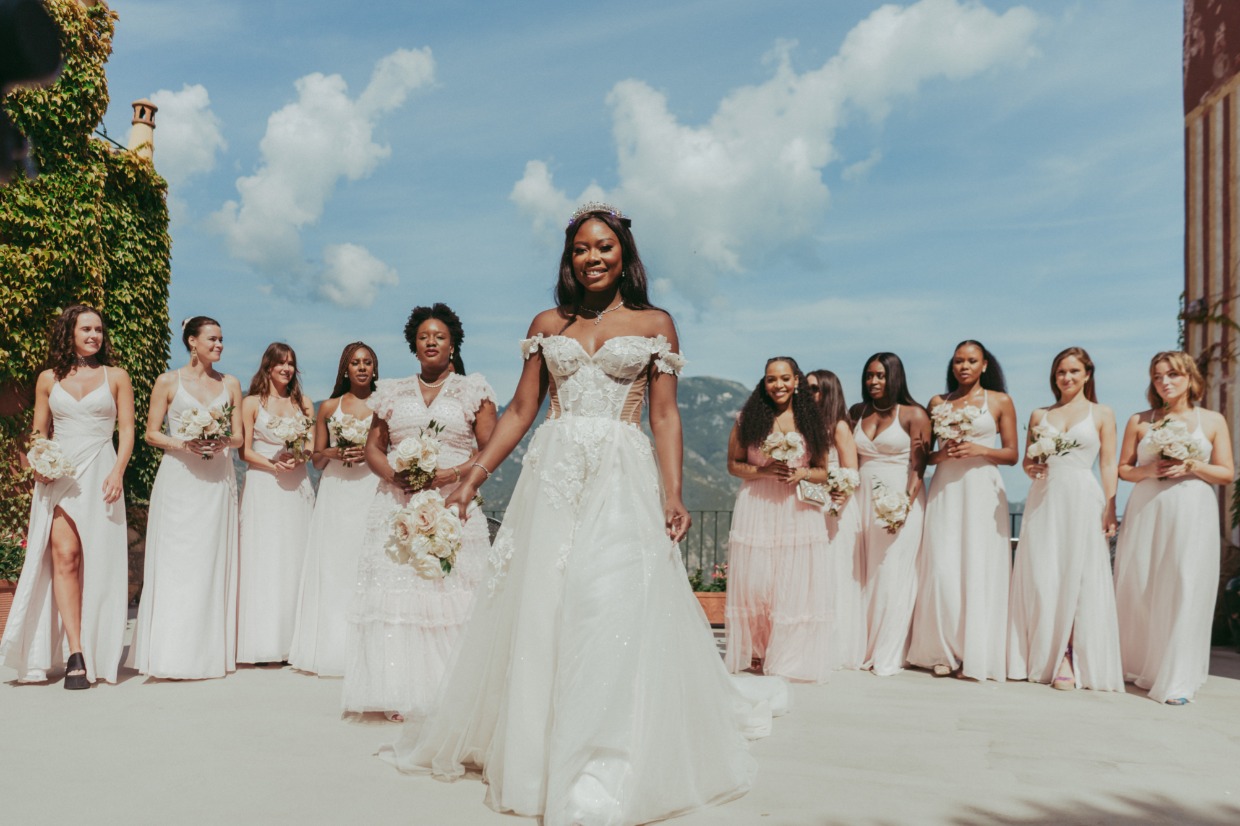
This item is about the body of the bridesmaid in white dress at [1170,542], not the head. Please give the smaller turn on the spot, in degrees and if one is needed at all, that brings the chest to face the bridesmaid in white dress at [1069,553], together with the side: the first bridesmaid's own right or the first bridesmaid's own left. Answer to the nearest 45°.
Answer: approximately 90° to the first bridesmaid's own right

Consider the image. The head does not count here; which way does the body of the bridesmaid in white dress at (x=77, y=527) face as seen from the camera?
toward the camera

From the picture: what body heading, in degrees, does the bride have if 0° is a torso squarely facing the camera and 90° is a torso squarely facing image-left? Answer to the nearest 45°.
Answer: approximately 0°

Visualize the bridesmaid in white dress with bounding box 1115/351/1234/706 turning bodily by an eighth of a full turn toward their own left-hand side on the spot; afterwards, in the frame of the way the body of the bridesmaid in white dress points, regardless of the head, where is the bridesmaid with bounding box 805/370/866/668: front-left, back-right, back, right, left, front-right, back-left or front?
back-right

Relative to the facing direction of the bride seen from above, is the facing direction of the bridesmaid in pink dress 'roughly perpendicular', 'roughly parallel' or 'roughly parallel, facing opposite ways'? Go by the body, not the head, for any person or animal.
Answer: roughly parallel

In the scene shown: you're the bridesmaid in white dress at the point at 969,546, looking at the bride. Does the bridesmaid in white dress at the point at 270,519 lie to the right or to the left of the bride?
right

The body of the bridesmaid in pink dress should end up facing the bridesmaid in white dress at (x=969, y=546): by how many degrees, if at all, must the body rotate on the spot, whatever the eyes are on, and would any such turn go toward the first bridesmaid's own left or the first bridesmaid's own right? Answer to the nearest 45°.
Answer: approximately 90° to the first bridesmaid's own left

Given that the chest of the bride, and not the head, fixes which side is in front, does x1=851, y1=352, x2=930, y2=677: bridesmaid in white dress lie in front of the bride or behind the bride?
behind

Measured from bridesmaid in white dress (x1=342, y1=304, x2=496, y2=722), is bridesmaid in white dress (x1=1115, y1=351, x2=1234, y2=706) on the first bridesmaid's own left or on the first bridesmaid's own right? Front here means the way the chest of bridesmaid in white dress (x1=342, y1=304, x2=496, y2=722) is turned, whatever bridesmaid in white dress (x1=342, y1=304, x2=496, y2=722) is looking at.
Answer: on the first bridesmaid's own left

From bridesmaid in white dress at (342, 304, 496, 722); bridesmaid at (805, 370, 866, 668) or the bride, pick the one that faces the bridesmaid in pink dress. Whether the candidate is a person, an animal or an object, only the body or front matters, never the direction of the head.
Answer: the bridesmaid

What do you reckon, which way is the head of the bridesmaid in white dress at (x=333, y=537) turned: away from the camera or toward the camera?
toward the camera

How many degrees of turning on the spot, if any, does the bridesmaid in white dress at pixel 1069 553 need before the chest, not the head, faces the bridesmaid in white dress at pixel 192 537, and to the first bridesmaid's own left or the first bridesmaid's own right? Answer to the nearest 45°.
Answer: approximately 45° to the first bridesmaid's own right

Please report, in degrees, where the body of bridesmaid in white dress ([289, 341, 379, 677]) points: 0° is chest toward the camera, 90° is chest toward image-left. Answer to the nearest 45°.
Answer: approximately 315°

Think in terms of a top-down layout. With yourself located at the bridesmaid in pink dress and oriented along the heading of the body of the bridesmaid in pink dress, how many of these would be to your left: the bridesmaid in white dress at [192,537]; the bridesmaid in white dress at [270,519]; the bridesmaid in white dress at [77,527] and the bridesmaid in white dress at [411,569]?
0

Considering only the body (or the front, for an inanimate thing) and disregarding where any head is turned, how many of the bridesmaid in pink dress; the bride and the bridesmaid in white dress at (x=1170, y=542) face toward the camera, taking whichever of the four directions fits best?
3

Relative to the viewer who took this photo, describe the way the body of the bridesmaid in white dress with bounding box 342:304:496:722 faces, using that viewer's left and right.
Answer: facing the viewer

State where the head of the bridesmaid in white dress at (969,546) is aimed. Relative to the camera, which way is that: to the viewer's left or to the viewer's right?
to the viewer's left

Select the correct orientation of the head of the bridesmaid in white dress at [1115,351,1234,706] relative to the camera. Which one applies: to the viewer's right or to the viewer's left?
to the viewer's left

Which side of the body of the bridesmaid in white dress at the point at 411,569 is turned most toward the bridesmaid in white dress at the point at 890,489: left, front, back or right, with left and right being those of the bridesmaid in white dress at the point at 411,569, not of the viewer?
left

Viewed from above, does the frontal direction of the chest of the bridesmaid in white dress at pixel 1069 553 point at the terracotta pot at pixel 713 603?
no

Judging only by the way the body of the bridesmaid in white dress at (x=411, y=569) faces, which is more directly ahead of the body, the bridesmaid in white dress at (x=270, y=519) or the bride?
the bride

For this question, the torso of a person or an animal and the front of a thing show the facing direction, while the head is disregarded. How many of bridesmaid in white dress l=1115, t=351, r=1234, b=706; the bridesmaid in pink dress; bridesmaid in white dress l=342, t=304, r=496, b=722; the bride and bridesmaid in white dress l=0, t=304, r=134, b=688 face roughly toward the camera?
5

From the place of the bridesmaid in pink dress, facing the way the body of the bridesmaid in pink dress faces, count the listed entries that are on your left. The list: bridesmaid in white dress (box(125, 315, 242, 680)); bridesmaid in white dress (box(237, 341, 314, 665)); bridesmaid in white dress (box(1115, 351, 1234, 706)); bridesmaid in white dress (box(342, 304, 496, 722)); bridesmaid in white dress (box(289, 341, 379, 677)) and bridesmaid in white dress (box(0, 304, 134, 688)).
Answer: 1
